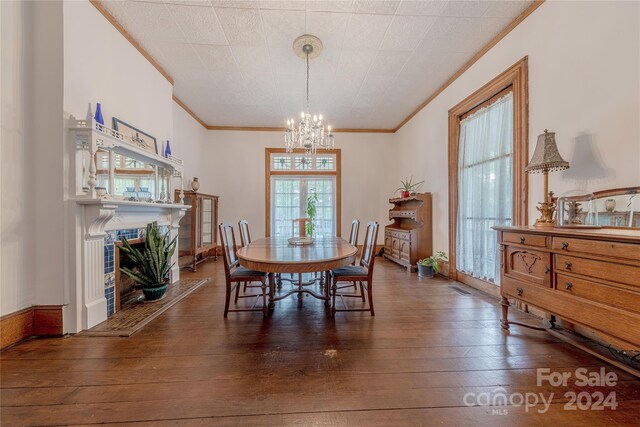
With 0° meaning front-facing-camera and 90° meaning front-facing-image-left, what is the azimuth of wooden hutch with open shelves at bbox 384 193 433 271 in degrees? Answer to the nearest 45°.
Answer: approximately 45°

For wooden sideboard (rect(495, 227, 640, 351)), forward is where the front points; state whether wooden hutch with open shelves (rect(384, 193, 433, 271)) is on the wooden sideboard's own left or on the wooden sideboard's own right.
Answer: on the wooden sideboard's own right

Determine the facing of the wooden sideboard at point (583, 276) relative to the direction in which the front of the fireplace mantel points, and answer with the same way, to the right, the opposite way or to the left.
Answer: the opposite way

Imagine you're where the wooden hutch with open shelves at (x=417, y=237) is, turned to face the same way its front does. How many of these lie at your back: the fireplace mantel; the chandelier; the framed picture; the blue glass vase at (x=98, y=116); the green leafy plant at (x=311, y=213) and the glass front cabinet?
0

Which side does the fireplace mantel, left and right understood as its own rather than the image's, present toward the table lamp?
front

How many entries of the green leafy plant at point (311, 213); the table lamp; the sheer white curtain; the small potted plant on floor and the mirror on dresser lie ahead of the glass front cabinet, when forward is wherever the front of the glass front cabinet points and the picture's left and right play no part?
5

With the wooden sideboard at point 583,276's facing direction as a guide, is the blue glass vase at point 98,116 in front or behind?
in front

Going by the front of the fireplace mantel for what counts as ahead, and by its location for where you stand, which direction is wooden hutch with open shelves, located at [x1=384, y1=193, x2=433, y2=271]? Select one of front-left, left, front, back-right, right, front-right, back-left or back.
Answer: front-left

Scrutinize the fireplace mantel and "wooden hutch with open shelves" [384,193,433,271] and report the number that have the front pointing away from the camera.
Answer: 0

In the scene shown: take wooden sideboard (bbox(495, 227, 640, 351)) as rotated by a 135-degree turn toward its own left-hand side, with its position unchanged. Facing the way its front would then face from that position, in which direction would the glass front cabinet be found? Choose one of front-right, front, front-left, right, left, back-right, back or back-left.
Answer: back

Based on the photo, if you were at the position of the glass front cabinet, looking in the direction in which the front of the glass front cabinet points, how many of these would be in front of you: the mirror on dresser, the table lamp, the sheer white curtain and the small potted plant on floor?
4

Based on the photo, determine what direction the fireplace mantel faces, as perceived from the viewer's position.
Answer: facing the viewer and to the right of the viewer

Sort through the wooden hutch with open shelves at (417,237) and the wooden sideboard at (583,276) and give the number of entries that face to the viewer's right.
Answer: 0

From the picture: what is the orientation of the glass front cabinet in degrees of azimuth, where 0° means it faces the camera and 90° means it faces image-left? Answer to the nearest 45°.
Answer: approximately 315°

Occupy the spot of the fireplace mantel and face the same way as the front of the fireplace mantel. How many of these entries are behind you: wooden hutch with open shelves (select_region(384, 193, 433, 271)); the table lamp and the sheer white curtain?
0

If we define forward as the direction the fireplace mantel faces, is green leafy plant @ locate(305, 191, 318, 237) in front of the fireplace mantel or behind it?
in front

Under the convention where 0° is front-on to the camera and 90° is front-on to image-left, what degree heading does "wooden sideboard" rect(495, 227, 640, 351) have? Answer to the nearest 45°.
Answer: approximately 45°

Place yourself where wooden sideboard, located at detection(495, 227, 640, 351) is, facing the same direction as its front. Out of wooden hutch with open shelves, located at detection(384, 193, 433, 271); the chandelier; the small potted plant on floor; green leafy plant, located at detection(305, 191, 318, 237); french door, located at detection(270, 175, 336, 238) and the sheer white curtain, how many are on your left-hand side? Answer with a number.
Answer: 0

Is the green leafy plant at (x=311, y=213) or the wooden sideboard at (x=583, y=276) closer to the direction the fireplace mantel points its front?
the wooden sideboard

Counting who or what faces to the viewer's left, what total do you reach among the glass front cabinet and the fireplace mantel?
0
